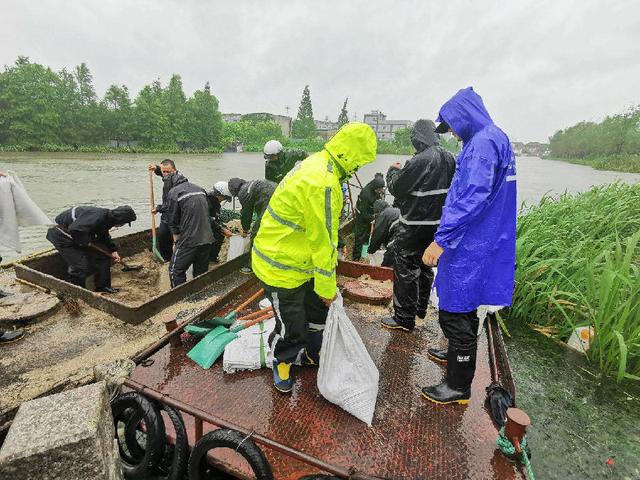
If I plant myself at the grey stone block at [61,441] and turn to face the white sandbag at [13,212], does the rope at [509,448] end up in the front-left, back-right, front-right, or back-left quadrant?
back-right

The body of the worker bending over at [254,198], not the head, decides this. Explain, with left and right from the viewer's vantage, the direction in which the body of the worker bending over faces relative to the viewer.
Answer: facing to the left of the viewer

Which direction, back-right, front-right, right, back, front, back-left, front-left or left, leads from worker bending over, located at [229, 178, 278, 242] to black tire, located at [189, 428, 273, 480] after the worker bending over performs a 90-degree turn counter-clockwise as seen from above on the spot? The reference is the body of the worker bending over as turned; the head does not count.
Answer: front

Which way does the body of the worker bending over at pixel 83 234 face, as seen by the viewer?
to the viewer's right

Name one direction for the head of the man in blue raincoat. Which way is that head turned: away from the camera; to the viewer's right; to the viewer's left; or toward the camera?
to the viewer's left

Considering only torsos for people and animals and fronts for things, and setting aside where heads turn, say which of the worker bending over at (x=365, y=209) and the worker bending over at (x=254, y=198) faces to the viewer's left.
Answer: the worker bending over at (x=254, y=198)

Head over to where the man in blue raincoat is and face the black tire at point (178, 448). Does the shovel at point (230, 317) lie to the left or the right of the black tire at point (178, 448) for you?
right

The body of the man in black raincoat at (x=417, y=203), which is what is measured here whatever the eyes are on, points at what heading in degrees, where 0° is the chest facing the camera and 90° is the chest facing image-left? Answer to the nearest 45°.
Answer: approximately 135°

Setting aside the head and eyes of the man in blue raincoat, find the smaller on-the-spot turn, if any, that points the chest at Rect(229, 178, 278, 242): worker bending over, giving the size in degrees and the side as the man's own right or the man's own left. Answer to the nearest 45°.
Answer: approximately 45° to the man's own right

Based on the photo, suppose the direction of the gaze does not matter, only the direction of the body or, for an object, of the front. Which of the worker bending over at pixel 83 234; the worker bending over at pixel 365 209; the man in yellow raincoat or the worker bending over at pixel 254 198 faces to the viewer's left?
the worker bending over at pixel 254 198

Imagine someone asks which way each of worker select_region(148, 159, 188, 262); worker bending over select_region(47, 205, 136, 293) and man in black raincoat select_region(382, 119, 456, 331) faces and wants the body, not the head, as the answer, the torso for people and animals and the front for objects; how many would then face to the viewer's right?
1
